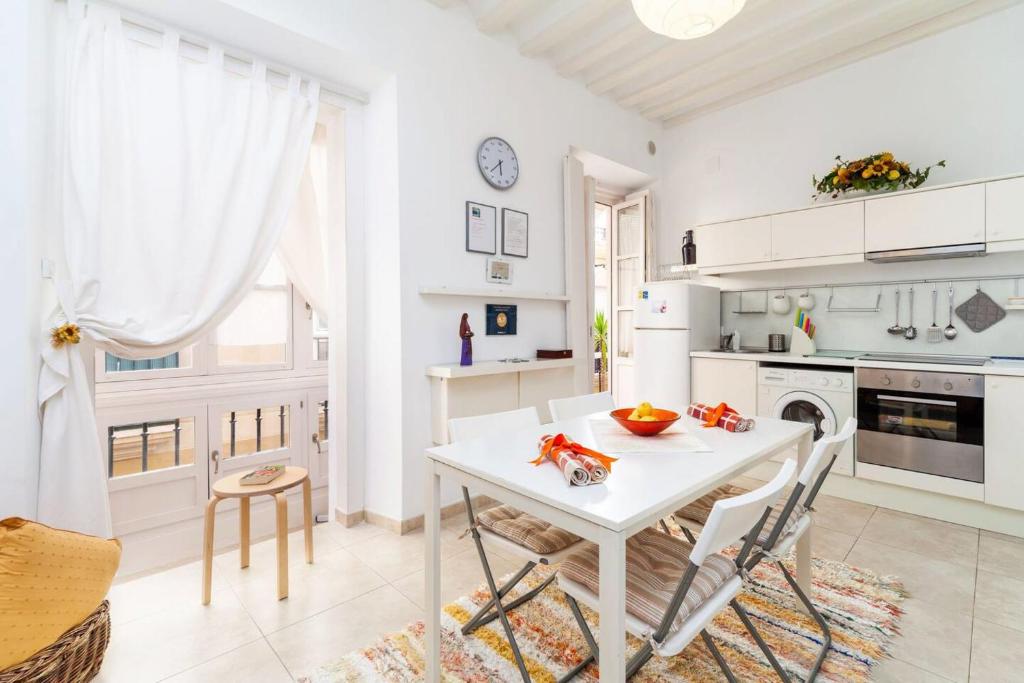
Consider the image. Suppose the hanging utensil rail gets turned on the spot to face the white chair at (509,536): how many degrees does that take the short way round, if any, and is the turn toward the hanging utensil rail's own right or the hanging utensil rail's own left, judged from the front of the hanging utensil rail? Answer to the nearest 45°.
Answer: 0° — it already faces it

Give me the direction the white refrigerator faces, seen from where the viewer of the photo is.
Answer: facing the viewer and to the left of the viewer

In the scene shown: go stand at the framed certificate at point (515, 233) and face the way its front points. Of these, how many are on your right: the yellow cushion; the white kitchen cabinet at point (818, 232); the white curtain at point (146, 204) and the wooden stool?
3

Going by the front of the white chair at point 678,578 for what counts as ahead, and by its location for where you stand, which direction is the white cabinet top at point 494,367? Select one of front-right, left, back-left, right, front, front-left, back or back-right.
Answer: front

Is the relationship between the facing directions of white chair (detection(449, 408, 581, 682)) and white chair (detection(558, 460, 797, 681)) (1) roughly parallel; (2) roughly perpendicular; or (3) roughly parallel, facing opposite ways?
roughly parallel, facing opposite ways

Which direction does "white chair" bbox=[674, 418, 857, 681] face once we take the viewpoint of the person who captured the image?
facing away from the viewer and to the left of the viewer

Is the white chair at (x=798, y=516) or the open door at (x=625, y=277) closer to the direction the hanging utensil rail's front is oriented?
the white chair

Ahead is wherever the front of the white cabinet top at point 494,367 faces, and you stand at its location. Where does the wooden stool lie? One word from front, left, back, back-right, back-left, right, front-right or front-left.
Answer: right

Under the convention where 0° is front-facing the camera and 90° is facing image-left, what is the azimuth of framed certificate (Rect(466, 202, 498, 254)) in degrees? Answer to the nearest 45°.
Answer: approximately 315°

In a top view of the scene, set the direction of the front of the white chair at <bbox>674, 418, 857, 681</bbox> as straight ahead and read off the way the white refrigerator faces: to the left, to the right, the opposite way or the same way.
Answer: to the left

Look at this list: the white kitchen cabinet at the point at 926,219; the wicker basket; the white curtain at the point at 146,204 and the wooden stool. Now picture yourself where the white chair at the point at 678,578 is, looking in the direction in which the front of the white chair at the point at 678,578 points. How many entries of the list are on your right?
1

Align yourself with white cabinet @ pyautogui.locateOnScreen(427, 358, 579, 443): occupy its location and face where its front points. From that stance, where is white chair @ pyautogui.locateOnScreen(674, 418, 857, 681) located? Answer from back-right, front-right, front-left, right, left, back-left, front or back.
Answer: front

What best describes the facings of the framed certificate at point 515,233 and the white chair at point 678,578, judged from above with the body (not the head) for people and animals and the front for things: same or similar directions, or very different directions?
very different directions

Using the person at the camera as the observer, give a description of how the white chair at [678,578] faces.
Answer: facing away from the viewer and to the left of the viewer

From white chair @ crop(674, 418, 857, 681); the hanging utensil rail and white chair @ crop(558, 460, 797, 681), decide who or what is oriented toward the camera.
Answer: the hanging utensil rail
